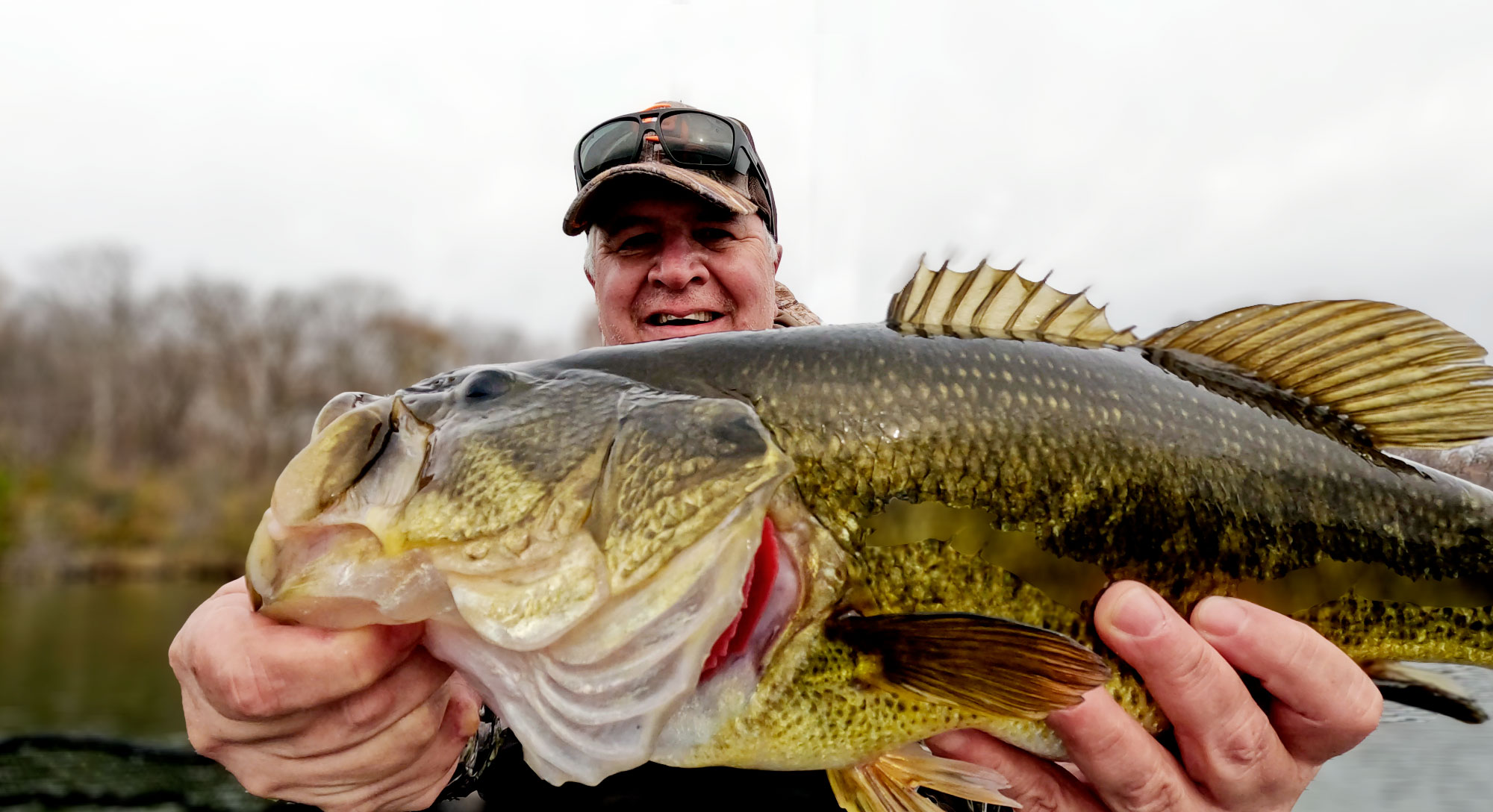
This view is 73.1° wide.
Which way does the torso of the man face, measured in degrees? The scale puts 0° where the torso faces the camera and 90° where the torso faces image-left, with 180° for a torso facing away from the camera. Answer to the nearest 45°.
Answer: approximately 0°

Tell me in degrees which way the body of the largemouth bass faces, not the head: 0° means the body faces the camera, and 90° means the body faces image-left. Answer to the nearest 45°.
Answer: approximately 90°
